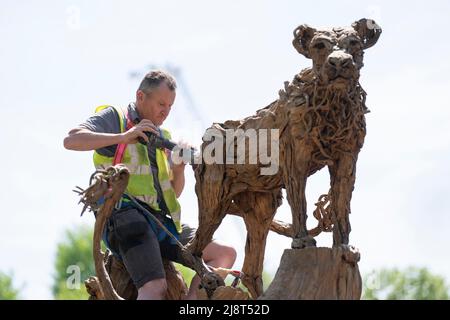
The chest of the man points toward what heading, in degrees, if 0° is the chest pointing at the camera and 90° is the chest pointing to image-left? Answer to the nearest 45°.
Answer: approximately 315°

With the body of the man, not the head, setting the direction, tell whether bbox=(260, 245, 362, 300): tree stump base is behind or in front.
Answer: in front
